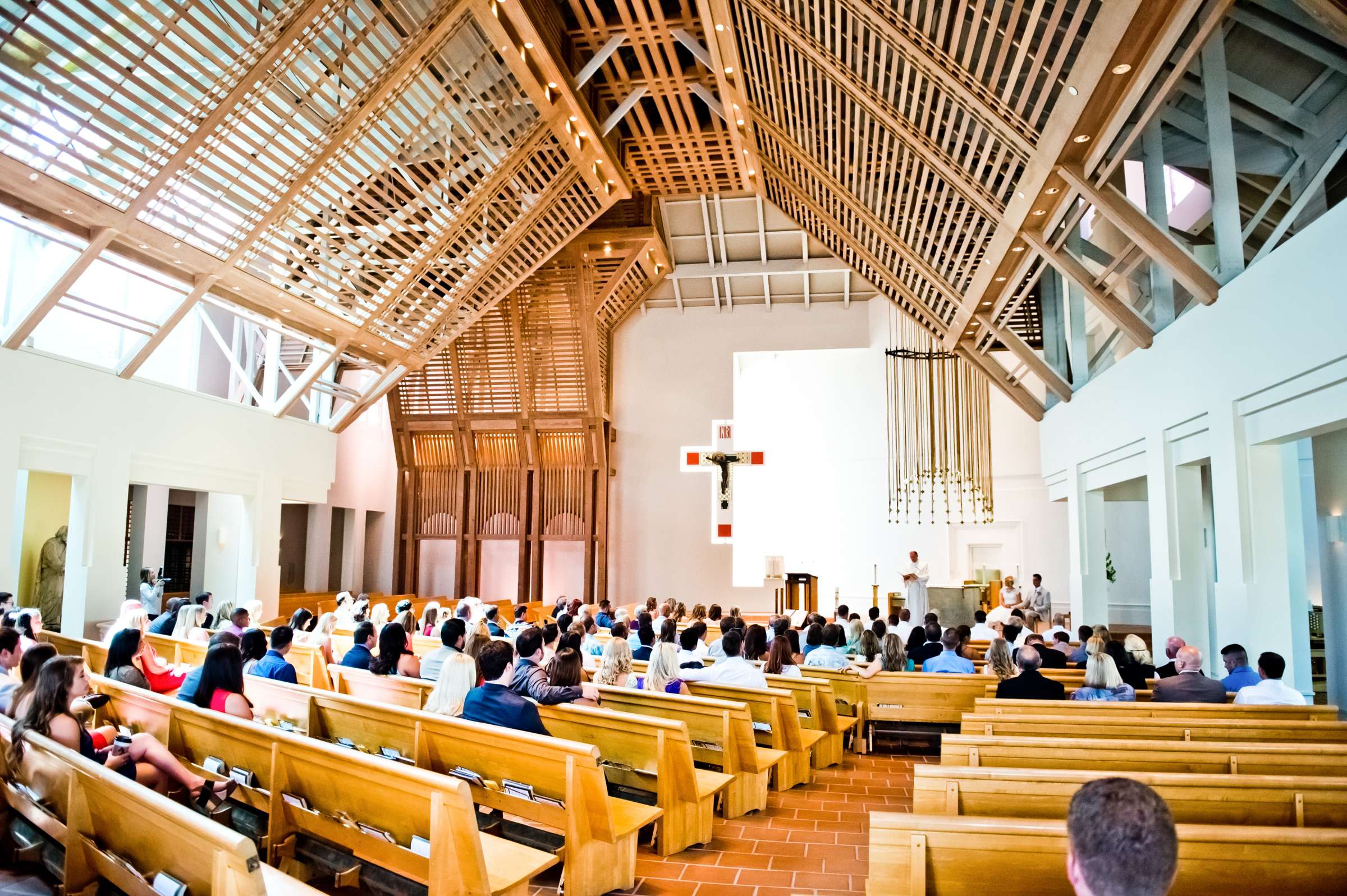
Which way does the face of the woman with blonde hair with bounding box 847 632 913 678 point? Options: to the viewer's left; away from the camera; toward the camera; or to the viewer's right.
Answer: away from the camera

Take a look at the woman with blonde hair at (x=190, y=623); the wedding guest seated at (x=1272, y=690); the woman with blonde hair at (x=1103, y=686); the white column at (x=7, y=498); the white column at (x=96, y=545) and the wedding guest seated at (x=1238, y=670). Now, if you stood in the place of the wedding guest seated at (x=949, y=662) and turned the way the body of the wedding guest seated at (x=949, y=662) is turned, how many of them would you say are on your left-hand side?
3

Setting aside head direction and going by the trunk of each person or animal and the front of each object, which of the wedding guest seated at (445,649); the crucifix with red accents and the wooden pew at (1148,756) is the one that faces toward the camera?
the crucifix with red accents

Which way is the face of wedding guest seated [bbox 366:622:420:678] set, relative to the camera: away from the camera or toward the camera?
away from the camera

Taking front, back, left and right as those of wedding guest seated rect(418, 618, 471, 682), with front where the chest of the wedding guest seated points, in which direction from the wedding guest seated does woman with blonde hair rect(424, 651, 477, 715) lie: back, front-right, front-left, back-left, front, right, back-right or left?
back-right

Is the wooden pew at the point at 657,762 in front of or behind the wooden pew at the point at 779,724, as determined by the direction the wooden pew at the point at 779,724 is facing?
behind

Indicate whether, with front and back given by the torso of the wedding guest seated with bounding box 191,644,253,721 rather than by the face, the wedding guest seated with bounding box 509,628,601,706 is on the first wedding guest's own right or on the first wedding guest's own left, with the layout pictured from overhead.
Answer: on the first wedding guest's own right

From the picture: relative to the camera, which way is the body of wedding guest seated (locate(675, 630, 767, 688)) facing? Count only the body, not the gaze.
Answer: away from the camera

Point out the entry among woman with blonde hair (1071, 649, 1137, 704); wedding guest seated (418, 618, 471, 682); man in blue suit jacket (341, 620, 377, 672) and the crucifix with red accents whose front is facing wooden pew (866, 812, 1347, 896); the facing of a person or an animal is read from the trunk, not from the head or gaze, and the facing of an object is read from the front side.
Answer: the crucifix with red accents

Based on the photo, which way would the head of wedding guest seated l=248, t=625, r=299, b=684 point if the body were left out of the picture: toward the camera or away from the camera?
away from the camera

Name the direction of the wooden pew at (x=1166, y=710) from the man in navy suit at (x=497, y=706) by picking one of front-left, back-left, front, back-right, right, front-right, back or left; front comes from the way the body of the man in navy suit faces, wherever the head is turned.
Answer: front-right

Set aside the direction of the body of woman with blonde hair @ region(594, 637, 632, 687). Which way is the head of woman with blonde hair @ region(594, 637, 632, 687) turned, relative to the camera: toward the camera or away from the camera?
away from the camera

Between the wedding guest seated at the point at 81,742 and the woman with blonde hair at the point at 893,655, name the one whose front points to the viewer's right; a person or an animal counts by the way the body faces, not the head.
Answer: the wedding guest seated

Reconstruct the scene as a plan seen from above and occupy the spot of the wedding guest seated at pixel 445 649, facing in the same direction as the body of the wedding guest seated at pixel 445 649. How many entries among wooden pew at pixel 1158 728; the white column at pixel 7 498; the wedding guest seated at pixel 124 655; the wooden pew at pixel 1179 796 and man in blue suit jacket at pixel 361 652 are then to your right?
2

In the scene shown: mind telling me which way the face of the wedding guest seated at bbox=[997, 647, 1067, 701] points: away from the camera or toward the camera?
away from the camera

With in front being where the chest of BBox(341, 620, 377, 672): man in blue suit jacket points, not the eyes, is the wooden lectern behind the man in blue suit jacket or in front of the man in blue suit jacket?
in front

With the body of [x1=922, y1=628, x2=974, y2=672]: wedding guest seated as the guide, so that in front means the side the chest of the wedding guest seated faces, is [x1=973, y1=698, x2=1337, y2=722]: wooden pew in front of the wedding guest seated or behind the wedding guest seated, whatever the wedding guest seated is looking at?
behind

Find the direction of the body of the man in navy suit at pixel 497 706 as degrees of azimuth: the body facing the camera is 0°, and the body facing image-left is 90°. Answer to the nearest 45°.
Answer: approximately 225°

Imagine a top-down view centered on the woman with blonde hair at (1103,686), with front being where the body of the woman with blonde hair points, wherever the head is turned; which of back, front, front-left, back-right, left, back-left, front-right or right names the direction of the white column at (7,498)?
left

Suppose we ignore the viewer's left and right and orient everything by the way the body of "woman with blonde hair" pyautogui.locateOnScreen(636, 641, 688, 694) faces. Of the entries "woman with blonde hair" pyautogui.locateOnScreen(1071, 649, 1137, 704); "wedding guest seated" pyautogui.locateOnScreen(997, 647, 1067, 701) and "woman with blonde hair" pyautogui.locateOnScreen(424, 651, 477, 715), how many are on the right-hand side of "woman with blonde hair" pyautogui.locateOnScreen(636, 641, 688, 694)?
2
